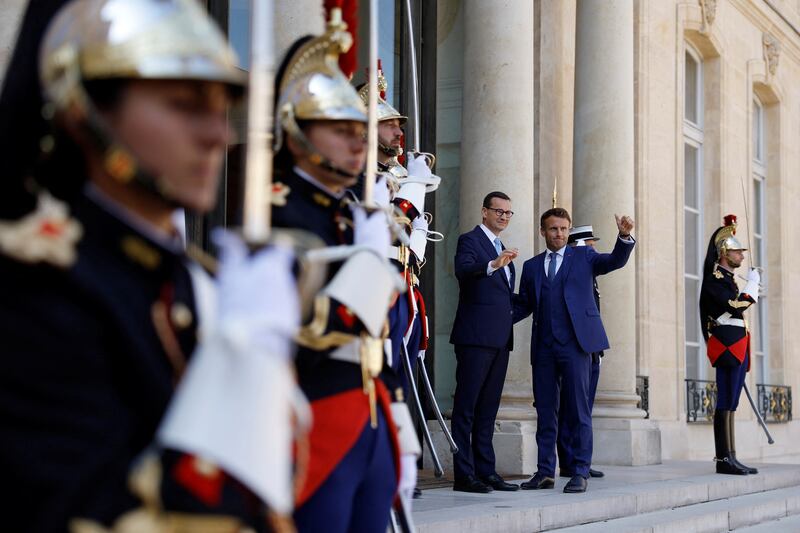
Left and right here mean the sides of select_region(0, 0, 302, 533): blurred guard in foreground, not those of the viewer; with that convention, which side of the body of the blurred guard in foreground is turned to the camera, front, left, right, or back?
right

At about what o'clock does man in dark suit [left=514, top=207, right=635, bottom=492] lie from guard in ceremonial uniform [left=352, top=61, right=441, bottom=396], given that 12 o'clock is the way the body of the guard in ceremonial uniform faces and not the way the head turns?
The man in dark suit is roughly at 10 o'clock from the guard in ceremonial uniform.

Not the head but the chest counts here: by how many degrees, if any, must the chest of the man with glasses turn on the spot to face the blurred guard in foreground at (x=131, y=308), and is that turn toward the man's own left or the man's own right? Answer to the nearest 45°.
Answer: approximately 45° to the man's own right

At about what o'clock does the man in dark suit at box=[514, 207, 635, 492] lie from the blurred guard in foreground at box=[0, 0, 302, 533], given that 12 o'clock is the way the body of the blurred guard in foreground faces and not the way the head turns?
The man in dark suit is roughly at 10 o'clock from the blurred guard in foreground.

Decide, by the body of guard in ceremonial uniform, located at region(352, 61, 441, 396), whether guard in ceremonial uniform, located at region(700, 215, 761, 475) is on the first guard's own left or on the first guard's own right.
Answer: on the first guard's own left

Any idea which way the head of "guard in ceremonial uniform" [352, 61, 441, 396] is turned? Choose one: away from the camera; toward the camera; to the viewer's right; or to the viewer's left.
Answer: to the viewer's right

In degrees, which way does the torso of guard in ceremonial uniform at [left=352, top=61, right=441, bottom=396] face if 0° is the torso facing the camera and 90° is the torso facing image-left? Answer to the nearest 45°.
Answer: approximately 270°

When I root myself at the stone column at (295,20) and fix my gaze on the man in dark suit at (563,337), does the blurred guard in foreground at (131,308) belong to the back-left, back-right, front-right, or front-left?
back-right

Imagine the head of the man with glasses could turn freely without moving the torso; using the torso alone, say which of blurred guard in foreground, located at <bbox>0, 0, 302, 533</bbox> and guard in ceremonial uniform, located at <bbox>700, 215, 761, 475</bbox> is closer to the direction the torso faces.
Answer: the blurred guard in foreground

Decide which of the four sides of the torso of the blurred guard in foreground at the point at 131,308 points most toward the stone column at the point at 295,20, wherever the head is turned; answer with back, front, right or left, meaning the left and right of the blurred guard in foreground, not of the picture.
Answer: left
